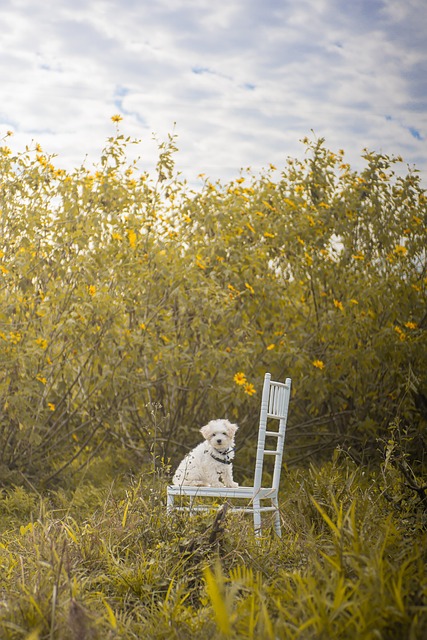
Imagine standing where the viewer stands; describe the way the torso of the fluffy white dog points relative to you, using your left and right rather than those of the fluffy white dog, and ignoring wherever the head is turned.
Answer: facing the viewer and to the right of the viewer

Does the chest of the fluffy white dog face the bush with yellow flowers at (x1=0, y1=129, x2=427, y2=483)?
no

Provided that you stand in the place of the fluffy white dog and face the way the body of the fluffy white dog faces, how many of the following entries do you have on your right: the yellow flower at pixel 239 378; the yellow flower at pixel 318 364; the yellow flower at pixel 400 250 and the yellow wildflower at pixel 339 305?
0

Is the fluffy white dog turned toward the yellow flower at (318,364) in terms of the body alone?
no

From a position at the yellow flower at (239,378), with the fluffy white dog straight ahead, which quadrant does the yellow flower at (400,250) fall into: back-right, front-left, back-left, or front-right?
back-left

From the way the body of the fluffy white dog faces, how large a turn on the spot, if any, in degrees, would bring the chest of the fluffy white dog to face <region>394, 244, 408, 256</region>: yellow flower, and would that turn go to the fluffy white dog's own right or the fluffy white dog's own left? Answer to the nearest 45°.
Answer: approximately 90° to the fluffy white dog's own left

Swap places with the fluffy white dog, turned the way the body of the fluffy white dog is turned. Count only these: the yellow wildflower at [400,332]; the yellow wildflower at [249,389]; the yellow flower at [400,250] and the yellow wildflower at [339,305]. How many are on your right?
0

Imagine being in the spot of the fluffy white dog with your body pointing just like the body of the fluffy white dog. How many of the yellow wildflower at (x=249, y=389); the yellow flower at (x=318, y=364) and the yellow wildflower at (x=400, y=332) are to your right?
0

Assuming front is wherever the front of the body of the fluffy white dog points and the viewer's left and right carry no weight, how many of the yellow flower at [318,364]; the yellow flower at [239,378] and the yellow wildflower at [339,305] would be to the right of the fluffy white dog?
0

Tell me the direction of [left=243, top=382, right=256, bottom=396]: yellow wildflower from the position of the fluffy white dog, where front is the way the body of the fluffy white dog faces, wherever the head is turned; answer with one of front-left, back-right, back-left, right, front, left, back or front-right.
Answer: back-left

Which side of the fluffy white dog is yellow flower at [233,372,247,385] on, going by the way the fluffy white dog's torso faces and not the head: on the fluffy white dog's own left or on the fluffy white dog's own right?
on the fluffy white dog's own left

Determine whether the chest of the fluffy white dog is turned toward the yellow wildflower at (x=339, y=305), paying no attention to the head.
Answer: no

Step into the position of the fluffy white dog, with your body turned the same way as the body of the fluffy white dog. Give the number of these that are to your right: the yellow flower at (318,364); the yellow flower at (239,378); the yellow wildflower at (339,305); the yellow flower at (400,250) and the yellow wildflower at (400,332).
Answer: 0

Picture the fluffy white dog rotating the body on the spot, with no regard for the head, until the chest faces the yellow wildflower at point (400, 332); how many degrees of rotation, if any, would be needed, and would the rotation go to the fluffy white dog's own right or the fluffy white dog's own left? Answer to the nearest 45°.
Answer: approximately 90° to the fluffy white dog's own left

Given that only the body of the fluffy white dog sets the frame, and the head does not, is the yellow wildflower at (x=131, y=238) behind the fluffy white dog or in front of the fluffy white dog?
behind
